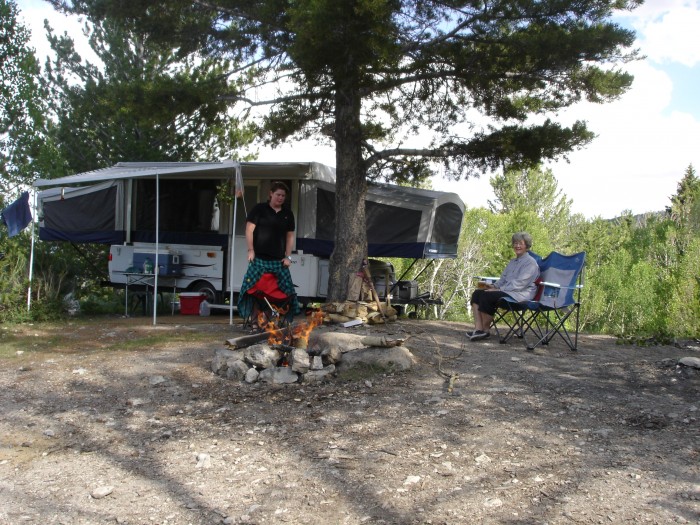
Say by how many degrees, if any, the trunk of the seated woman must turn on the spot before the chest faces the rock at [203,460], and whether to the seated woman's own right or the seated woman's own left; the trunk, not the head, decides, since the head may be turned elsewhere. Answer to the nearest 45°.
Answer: approximately 45° to the seated woman's own left

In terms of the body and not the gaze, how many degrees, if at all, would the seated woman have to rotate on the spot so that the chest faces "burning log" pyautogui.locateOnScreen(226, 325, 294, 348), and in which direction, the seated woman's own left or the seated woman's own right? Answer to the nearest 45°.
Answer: approximately 45° to the seated woman's own left

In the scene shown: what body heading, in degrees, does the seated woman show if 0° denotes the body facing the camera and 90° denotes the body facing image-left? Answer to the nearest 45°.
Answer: approximately 90°

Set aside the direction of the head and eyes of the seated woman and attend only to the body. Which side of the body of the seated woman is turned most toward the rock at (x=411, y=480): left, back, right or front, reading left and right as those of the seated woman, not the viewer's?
left

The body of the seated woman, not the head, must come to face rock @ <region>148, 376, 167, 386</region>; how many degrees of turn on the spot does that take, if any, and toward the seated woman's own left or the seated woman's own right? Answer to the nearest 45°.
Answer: approximately 45° to the seated woman's own left

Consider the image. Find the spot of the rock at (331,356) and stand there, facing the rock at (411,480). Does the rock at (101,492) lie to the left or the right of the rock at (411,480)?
right

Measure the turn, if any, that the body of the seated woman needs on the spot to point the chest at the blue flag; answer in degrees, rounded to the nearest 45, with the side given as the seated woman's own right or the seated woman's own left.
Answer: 0° — they already face it

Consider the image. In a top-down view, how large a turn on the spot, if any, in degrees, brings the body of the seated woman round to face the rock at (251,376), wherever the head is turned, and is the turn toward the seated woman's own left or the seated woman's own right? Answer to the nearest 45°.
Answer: approximately 45° to the seated woman's own left
